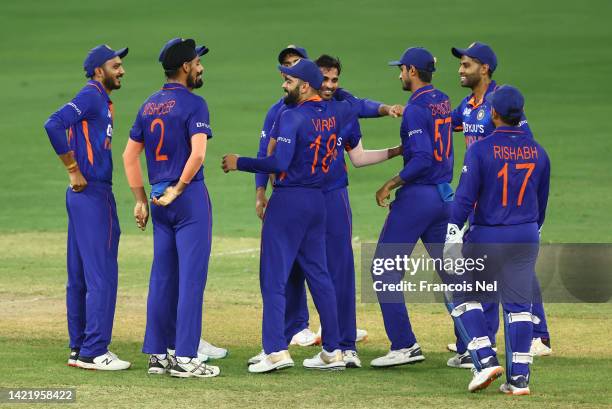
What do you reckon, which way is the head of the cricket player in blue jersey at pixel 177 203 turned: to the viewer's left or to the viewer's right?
to the viewer's right

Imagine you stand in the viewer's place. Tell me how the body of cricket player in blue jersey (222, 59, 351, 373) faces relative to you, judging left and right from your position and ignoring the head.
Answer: facing away from the viewer and to the left of the viewer

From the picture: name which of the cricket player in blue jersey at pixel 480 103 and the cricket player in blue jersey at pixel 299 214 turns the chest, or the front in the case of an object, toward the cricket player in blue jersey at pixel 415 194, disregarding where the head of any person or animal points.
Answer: the cricket player in blue jersey at pixel 480 103

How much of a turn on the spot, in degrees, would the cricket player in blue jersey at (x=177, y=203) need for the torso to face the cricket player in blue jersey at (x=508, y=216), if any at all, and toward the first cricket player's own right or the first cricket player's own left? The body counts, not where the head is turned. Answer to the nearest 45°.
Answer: approximately 45° to the first cricket player's own right

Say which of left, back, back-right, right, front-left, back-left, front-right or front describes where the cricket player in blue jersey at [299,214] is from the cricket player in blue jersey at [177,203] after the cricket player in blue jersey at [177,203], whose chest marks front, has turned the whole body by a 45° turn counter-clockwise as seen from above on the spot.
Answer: right

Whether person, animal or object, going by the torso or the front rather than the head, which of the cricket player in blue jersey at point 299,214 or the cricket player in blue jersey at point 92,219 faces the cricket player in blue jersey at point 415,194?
the cricket player in blue jersey at point 92,219

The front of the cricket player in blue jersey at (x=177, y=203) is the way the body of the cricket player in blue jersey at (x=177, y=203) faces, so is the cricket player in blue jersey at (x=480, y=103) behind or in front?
in front

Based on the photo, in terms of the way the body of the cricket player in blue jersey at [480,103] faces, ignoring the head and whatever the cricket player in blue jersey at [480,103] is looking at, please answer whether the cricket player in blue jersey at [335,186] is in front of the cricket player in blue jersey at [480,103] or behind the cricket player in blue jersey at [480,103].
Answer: in front

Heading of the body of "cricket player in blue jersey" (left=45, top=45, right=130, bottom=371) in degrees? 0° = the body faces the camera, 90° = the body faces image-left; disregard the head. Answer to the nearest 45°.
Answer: approximately 270°

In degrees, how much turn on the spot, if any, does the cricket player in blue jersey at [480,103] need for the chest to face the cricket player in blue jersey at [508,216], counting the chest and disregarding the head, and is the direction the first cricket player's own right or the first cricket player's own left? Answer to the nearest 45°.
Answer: approximately 45° to the first cricket player's own left

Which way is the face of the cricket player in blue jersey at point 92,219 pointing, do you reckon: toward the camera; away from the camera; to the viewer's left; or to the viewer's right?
to the viewer's right

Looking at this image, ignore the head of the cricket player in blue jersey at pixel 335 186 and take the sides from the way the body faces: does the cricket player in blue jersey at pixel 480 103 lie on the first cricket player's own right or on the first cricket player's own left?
on the first cricket player's own left
